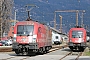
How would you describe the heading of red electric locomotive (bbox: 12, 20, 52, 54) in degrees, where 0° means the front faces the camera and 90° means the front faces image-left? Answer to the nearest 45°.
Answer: approximately 45°

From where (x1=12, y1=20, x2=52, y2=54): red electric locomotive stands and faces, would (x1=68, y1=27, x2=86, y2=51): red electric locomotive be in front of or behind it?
behind

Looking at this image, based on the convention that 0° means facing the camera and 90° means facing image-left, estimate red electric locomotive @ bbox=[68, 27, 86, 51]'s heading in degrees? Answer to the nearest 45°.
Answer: approximately 0°
